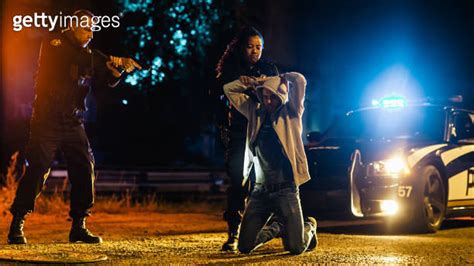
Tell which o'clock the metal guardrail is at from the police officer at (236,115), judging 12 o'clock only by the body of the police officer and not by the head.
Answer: The metal guardrail is roughly at 7 o'clock from the police officer.

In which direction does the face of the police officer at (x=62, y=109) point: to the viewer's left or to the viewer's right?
to the viewer's right

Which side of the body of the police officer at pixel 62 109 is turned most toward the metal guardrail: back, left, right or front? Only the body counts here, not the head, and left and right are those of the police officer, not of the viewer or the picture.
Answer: left

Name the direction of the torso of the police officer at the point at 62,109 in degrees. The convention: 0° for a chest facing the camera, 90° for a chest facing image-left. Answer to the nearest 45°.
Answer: approximately 270°

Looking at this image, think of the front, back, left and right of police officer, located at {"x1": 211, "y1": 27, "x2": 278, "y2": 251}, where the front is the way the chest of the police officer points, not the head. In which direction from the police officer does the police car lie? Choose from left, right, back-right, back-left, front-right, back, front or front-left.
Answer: left

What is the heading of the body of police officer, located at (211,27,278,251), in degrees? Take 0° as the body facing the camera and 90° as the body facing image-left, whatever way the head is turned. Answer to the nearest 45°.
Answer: approximately 315°

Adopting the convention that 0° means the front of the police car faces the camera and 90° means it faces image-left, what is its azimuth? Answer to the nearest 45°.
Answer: approximately 45°

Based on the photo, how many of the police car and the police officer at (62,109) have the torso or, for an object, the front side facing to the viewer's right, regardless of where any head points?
1

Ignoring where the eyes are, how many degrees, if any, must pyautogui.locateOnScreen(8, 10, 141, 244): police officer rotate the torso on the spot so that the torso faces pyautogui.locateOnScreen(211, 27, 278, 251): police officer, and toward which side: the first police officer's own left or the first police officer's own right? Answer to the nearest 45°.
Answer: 0° — they already face them

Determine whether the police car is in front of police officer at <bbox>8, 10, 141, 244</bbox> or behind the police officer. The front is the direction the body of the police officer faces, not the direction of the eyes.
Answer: in front

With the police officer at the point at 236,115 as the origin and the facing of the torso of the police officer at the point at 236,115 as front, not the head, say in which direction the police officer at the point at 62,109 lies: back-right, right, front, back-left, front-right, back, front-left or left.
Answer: back-right

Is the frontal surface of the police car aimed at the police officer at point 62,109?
yes

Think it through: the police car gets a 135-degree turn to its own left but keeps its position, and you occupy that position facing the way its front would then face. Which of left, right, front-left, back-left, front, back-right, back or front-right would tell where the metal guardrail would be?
back-left
